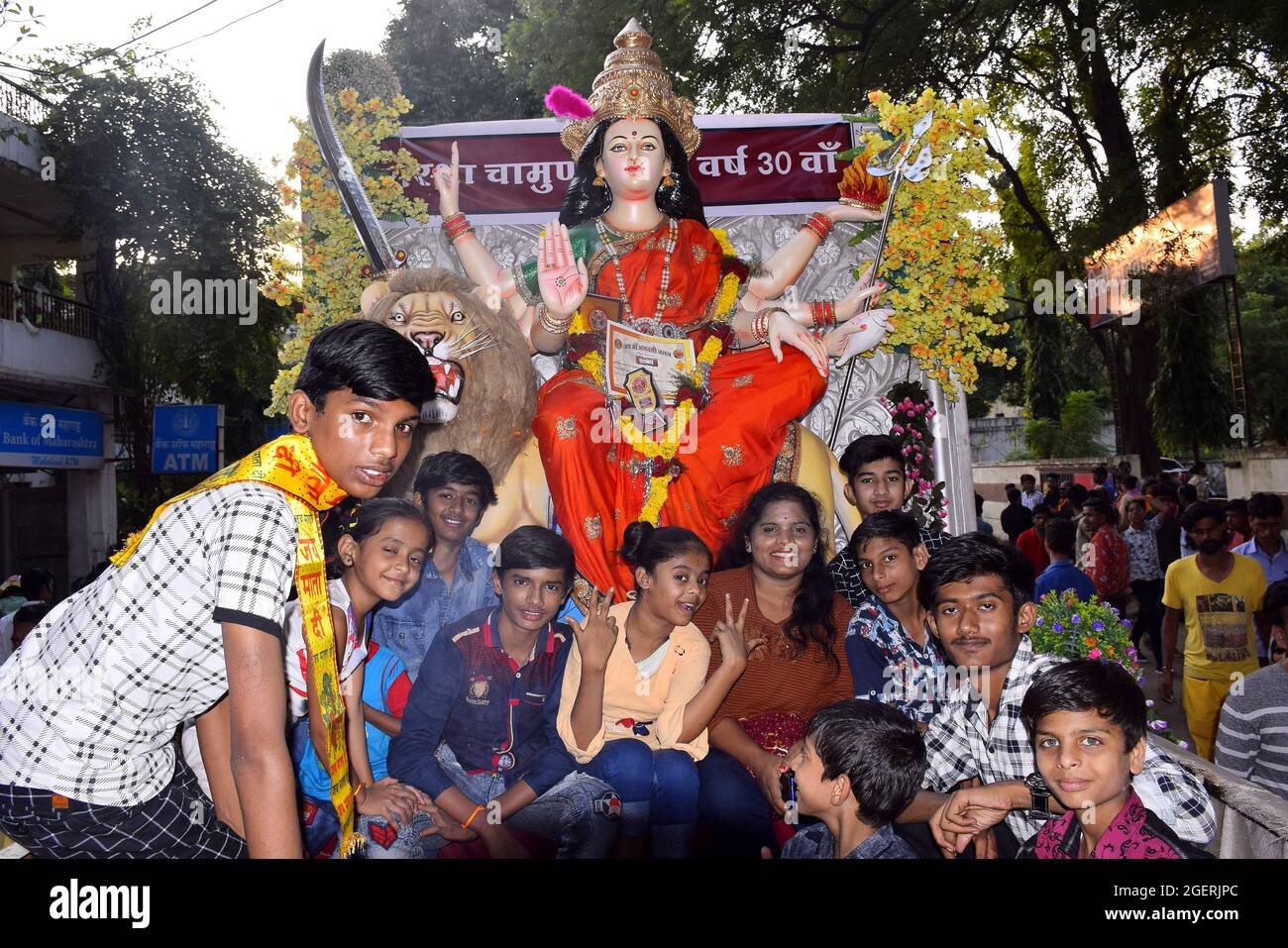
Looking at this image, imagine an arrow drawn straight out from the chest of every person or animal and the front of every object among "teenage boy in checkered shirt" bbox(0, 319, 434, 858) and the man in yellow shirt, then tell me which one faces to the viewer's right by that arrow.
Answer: the teenage boy in checkered shirt

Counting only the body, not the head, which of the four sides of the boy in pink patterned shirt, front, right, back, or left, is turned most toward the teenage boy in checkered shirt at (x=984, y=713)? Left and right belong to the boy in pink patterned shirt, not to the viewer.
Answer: right

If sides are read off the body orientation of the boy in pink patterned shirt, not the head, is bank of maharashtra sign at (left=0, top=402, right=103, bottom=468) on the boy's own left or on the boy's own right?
on the boy's own right

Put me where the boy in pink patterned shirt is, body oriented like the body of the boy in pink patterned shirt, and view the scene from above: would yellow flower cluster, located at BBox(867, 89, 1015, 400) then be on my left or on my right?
on my right

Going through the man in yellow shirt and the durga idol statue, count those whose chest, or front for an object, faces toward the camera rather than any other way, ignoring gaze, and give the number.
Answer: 2

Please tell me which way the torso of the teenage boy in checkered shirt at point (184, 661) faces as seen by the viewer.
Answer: to the viewer's right
